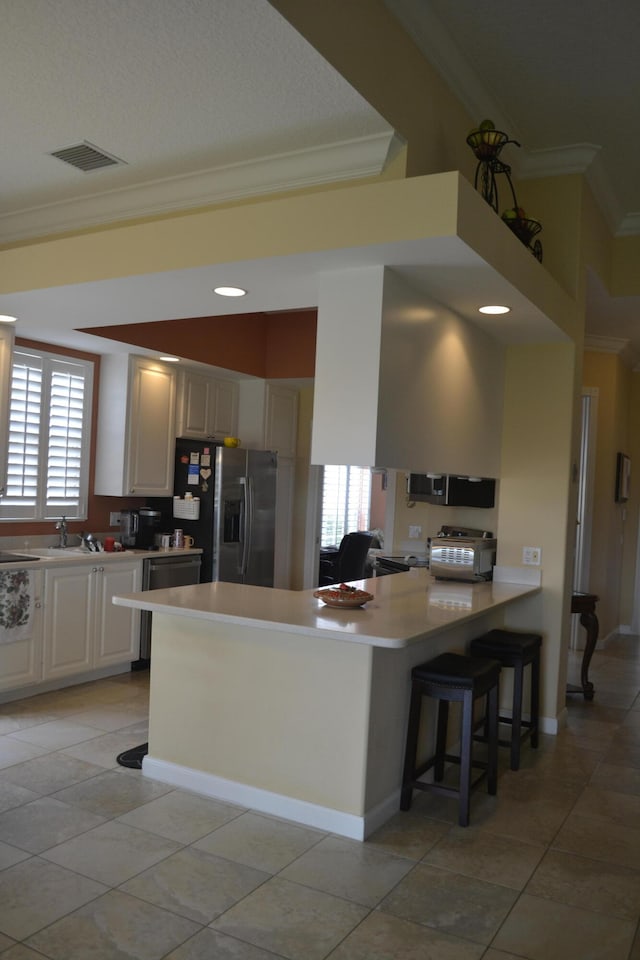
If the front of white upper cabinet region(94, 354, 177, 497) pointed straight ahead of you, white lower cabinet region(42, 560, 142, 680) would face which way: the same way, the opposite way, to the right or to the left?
the same way

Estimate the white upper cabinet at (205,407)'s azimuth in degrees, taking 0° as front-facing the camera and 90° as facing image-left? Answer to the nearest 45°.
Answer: approximately 315°

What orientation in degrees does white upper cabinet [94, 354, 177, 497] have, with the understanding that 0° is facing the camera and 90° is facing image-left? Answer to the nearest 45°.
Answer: approximately 315°

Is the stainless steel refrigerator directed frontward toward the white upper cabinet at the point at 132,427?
no

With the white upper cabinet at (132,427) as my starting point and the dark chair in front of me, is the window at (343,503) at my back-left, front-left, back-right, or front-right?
front-left

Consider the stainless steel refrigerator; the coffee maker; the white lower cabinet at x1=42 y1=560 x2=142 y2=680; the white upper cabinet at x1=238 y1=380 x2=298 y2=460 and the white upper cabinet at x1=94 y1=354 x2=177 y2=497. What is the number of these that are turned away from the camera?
0

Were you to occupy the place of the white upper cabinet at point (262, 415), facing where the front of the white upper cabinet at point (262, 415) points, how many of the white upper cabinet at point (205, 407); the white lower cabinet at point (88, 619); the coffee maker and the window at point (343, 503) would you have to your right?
3

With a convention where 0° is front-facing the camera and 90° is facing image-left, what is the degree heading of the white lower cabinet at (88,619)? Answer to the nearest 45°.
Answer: approximately 315°

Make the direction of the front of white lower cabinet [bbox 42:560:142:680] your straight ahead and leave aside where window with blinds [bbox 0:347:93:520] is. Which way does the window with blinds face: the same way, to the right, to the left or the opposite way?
the same way

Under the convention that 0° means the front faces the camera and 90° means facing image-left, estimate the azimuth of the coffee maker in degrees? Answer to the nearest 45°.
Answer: approximately 315°

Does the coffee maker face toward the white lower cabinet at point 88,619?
no

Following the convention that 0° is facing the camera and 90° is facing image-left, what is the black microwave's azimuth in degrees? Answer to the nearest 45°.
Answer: approximately 45°

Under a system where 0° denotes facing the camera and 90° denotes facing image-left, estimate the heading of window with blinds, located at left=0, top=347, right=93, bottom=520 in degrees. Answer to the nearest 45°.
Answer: approximately 315°

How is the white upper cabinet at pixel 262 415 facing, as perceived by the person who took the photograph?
facing the viewer and to the right of the viewer

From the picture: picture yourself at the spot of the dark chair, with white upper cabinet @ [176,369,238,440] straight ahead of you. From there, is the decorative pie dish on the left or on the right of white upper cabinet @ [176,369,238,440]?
left

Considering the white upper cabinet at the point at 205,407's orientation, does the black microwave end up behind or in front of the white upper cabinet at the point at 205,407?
in front

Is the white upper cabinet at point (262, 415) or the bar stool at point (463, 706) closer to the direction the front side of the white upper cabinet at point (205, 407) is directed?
the bar stool
